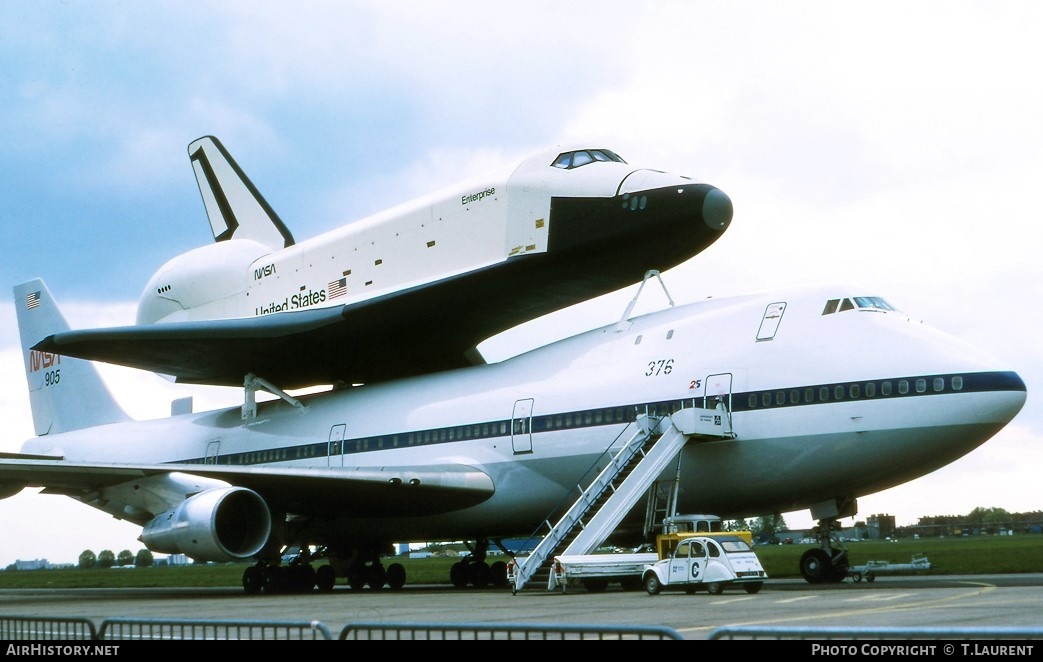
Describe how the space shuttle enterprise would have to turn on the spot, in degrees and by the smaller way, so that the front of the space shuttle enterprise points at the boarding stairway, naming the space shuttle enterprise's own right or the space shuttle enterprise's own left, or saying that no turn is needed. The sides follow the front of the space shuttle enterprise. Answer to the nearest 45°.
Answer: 0° — it already faces it

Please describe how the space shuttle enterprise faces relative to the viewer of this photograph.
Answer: facing the viewer and to the right of the viewer

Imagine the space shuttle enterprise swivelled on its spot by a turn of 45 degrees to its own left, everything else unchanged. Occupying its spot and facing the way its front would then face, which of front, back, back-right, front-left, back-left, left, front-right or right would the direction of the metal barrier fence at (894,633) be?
right

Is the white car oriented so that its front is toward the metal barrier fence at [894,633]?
no

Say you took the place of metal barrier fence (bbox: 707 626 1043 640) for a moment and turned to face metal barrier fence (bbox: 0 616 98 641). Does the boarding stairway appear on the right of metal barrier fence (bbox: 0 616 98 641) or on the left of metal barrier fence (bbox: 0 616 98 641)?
right

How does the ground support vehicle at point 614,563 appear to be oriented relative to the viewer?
to the viewer's right
